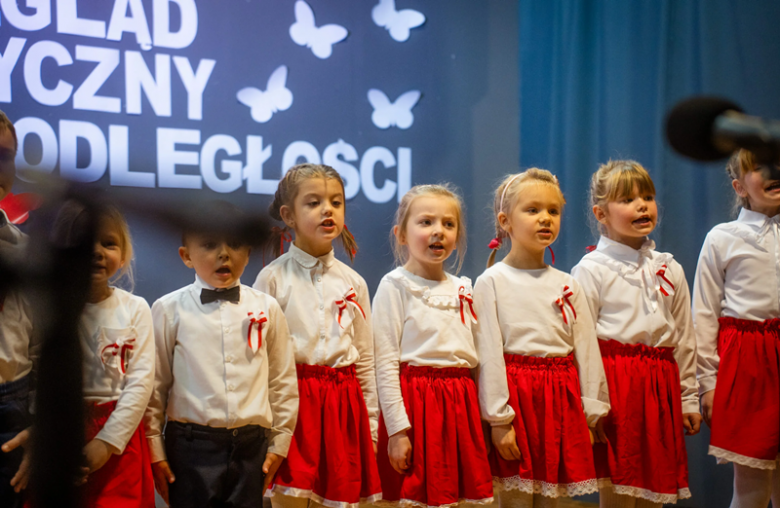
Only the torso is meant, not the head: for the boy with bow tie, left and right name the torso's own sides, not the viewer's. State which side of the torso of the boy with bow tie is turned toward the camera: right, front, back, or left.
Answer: front

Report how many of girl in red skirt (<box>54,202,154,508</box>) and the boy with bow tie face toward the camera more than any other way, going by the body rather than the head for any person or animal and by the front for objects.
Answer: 2

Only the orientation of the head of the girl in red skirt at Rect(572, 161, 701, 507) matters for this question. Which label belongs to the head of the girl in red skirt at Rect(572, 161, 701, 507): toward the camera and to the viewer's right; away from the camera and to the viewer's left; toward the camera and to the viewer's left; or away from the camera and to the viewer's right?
toward the camera and to the viewer's right

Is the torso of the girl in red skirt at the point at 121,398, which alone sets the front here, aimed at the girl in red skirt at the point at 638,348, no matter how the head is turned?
no

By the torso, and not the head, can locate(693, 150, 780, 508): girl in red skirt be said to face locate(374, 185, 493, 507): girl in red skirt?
no

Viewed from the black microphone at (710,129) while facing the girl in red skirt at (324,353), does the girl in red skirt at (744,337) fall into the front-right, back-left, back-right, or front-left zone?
front-right

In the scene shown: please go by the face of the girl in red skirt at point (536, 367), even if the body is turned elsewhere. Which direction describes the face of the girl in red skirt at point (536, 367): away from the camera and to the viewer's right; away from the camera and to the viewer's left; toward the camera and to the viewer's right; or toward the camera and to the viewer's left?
toward the camera and to the viewer's right

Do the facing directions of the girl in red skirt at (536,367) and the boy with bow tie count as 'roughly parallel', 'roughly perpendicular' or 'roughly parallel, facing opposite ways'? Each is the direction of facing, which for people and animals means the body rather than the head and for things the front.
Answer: roughly parallel

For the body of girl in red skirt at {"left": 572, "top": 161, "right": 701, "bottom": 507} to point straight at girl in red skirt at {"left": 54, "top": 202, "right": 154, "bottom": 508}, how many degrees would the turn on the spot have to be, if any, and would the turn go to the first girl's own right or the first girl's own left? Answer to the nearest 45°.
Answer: approximately 90° to the first girl's own right

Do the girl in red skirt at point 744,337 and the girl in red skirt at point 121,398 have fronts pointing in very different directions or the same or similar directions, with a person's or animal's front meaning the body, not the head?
same or similar directions

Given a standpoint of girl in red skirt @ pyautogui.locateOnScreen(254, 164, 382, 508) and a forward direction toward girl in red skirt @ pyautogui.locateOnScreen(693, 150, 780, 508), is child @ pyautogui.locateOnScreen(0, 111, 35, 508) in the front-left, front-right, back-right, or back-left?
back-right

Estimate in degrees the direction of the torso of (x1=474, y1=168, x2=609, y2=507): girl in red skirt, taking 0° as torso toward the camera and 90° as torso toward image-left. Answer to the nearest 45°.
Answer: approximately 315°

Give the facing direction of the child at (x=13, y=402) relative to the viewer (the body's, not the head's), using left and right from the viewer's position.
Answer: facing the viewer and to the right of the viewer

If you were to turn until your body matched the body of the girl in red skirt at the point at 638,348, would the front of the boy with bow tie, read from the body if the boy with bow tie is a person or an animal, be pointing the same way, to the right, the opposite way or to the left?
the same way

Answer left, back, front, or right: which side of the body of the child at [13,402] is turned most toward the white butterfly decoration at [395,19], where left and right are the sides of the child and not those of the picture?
left
